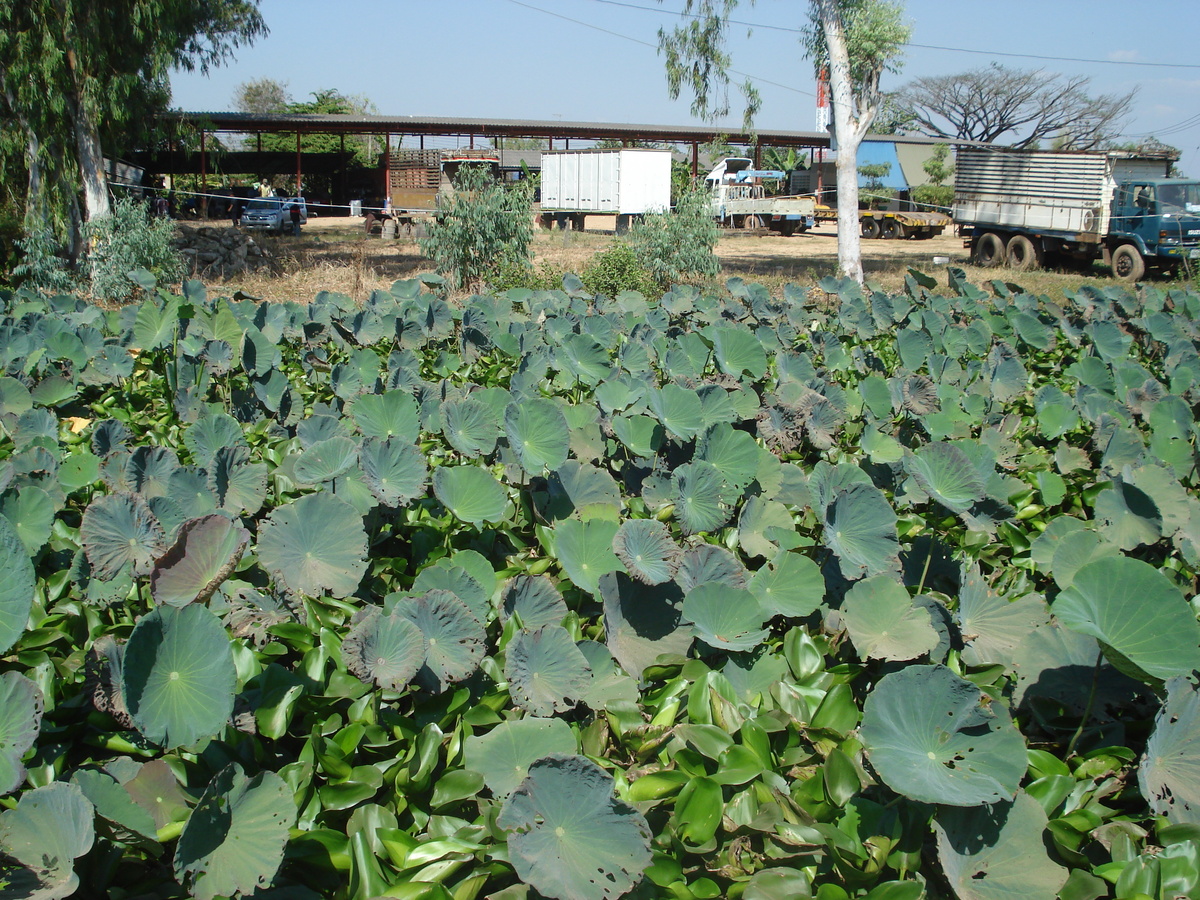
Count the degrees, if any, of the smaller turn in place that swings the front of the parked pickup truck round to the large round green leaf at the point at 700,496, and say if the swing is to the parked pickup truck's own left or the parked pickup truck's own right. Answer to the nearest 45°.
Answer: approximately 45° to the parked pickup truck's own left

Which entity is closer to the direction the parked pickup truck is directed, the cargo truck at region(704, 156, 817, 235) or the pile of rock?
the pile of rock

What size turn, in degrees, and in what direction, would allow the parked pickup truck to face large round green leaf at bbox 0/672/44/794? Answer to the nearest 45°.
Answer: approximately 45° to its left

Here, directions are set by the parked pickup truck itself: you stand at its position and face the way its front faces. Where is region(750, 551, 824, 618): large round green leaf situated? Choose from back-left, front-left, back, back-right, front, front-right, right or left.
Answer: front-left

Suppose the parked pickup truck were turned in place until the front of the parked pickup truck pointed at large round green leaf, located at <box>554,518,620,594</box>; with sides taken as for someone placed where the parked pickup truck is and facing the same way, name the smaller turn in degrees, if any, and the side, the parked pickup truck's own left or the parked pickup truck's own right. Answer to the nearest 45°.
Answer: approximately 45° to the parked pickup truck's own left

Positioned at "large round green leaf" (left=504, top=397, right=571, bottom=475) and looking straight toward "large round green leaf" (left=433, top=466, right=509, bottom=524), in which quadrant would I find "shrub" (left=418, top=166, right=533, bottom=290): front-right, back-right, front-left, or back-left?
back-right

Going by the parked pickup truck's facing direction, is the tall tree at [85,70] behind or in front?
in front

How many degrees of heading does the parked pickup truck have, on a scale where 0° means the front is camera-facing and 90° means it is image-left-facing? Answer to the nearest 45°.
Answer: approximately 45°

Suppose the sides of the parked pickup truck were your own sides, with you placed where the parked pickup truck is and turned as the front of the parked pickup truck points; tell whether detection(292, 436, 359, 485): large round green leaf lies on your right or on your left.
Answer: on your left

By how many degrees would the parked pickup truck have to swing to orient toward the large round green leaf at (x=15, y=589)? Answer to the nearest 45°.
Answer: approximately 45° to its left

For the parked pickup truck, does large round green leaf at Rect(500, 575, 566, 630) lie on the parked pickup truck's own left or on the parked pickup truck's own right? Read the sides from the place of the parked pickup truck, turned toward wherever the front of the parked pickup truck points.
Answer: on the parked pickup truck's own left

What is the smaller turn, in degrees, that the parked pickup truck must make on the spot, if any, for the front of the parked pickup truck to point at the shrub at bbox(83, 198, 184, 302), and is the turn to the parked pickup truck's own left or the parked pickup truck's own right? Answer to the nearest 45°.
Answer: approximately 45° to the parked pickup truck's own left

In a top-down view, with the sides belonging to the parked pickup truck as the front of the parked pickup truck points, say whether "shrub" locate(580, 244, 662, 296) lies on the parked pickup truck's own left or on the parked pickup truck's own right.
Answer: on the parked pickup truck's own left

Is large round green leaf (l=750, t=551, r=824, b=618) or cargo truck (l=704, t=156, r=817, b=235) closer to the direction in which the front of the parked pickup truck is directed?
the large round green leaf

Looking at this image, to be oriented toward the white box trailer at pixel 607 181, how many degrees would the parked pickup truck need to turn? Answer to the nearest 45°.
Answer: approximately 135° to its left
